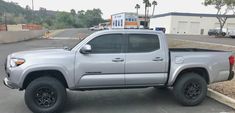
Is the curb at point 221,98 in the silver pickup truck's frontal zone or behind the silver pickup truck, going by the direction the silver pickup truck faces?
behind

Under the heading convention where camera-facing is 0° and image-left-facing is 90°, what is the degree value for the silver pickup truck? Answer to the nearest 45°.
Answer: approximately 90°
